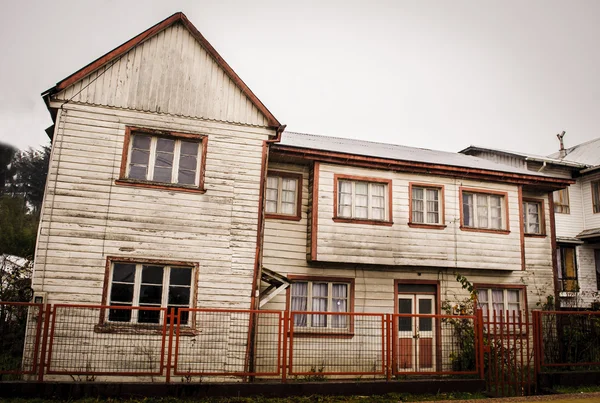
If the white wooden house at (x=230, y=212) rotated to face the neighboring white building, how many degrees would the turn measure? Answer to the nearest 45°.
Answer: approximately 135° to its left

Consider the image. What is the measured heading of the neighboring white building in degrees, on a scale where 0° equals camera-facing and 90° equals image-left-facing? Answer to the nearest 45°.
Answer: approximately 0°

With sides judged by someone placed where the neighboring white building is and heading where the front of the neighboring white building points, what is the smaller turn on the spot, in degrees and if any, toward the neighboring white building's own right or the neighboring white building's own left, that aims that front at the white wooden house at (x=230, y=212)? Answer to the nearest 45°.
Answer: approximately 45° to the neighboring white building's own right

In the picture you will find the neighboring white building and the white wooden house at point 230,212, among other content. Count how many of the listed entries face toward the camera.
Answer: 2
